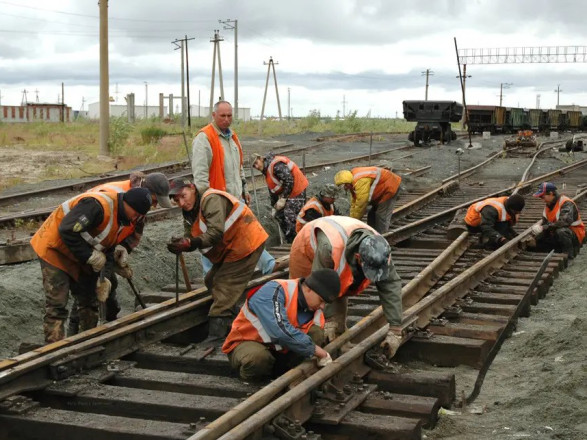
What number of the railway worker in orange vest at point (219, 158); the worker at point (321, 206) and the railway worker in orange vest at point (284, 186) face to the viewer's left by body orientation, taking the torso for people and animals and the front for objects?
1

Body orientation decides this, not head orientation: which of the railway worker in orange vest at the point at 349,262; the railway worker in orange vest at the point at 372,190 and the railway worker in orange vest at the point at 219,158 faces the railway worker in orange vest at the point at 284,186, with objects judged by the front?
the railway worker in orange vest at the point at 372,190

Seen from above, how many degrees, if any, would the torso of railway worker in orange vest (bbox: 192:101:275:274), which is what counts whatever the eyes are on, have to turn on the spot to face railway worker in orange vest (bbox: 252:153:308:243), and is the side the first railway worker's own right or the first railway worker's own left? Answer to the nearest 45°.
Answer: approximately 135° to the first railway worker's own left

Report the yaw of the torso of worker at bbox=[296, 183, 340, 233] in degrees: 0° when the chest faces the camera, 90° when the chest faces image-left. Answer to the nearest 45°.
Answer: approximately 315°

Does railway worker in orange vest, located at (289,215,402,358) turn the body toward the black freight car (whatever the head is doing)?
no

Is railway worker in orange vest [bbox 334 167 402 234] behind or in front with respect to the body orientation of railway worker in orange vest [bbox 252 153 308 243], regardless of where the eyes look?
behind

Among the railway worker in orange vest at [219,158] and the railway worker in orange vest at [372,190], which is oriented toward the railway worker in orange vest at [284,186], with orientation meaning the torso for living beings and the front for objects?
the railway worker in orange vest at [372,190]

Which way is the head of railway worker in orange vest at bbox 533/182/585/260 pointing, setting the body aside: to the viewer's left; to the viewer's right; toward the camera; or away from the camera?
to the viewer's left

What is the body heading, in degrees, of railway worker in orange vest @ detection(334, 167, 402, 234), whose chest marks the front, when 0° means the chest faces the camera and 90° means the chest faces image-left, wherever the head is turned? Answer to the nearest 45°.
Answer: approximately 90°

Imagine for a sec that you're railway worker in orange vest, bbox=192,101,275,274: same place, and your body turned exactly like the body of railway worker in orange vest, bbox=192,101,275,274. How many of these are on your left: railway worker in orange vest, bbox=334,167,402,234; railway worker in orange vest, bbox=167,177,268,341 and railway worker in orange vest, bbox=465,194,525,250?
2

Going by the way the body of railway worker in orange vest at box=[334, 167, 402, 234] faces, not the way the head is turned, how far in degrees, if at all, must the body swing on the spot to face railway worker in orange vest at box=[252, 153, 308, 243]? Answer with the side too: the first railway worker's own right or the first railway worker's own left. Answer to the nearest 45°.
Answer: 0° — they already face them

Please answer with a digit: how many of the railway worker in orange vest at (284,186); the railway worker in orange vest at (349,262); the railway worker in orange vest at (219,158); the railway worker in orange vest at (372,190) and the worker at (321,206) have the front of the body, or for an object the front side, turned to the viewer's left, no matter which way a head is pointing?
2

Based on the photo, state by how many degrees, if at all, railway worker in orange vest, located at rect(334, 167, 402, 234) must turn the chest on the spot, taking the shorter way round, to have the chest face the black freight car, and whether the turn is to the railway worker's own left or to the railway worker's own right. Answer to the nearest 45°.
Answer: approximately 90° to the railway worker's own right

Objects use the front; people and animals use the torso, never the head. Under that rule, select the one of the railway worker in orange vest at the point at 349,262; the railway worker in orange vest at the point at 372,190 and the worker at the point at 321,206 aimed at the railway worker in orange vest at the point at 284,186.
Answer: the railway worker in orange vest at the point at 372,190

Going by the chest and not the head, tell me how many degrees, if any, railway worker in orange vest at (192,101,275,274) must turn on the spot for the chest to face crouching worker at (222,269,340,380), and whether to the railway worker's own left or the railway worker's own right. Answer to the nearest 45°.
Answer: approximately 45° to the railway worker's own right
